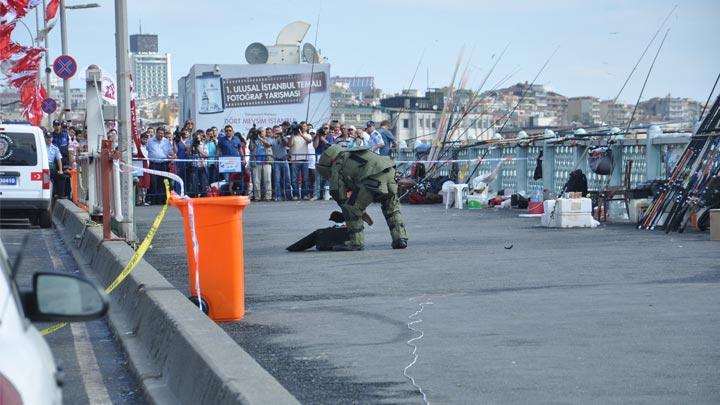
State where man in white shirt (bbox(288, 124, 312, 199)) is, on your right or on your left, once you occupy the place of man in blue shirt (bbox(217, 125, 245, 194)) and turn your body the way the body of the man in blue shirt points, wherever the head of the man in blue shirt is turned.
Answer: on your left

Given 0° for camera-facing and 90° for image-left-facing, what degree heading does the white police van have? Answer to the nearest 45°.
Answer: approximately 180°

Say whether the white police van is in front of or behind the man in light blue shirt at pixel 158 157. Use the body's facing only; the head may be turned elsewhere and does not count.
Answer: in front

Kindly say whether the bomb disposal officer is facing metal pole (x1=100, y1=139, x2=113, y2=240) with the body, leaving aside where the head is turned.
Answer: yes

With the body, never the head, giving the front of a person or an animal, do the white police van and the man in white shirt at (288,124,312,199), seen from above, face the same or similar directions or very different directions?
very different directions

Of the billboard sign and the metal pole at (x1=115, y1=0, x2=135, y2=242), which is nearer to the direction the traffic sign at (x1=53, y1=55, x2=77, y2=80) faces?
the metal pole

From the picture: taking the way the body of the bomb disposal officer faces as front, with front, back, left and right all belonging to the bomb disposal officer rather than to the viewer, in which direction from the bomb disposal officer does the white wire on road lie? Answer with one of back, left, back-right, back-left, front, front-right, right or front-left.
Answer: left

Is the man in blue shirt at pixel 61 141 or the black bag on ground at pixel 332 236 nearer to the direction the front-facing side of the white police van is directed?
the man in blue shirt

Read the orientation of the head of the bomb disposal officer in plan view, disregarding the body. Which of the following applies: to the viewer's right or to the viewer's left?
to the viewer's left

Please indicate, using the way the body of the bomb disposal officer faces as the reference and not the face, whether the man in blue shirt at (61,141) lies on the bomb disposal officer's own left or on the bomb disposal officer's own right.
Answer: on the bomb disposal officer's own right

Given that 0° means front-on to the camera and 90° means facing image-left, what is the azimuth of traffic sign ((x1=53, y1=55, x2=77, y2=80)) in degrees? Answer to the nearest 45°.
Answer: approximately 0°
